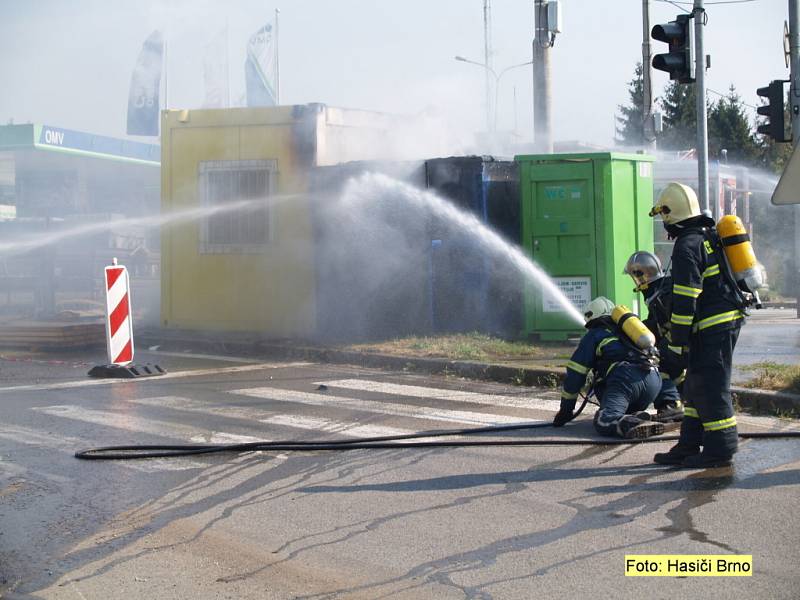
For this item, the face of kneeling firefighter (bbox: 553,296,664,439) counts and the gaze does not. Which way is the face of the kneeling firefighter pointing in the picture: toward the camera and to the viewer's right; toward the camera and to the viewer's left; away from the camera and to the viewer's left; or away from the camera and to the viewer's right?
away from the camera and to the viewer's left

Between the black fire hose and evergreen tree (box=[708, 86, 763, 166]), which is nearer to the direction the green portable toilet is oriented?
the black fire hose

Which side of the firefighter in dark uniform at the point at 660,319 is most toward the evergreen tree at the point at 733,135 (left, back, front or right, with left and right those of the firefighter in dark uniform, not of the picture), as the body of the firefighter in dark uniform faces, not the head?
right

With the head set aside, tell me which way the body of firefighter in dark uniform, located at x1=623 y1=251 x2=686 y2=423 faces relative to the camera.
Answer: to the viewer's left

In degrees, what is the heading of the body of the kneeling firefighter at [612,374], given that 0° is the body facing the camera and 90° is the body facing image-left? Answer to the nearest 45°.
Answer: approximately 135°

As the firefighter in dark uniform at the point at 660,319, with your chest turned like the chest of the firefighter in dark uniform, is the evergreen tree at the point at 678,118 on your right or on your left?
on your right

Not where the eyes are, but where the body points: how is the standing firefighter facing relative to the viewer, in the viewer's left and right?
facing to the left of the viewer

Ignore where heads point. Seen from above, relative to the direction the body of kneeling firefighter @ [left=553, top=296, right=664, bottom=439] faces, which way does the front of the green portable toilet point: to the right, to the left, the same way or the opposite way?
to the left
